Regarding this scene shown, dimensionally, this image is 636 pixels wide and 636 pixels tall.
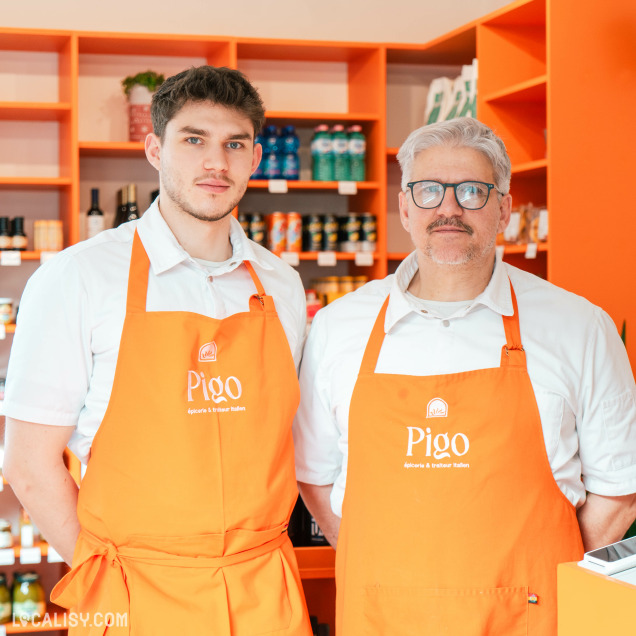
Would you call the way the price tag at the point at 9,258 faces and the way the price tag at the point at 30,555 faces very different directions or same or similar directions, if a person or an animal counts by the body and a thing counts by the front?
same or similar directions

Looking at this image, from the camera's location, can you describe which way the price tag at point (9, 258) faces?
facing the viewer

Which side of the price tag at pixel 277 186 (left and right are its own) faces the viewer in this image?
front

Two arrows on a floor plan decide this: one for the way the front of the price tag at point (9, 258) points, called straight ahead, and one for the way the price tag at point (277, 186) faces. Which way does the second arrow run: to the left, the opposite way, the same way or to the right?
the same way

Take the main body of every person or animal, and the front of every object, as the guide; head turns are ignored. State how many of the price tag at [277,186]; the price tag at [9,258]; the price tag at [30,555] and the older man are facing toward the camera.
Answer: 4

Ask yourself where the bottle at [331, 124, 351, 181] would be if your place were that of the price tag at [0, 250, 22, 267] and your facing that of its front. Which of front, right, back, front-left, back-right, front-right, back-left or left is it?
left

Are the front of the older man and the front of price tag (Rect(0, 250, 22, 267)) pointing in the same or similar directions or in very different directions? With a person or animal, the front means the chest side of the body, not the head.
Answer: same or similar directions

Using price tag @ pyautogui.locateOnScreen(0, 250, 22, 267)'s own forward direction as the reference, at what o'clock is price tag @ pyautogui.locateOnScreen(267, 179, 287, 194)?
price tag @ pyautogui.locateOnScreen(267, 179, 287, 194) is roughly at 9 o'clock from price tag @ pyautogui.locateOnScreen(0, 250, 22, 267).

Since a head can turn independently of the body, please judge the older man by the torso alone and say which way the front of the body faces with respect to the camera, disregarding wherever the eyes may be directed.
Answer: toward the camera

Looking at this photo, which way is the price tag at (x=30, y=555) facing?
toward the camera

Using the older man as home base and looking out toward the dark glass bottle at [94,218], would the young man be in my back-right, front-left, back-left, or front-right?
front-left

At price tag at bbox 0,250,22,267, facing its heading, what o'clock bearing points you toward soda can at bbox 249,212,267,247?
The soda can is roughly at 9 o'clock from the price tag.

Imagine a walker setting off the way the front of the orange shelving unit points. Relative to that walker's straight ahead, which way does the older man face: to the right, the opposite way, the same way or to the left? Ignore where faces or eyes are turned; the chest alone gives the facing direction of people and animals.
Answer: the same way

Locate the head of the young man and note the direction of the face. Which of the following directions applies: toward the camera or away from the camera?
toward the camera

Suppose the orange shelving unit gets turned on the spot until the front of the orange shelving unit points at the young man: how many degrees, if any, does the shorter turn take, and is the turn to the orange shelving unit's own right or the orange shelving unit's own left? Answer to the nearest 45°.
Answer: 0° — it already faces them
